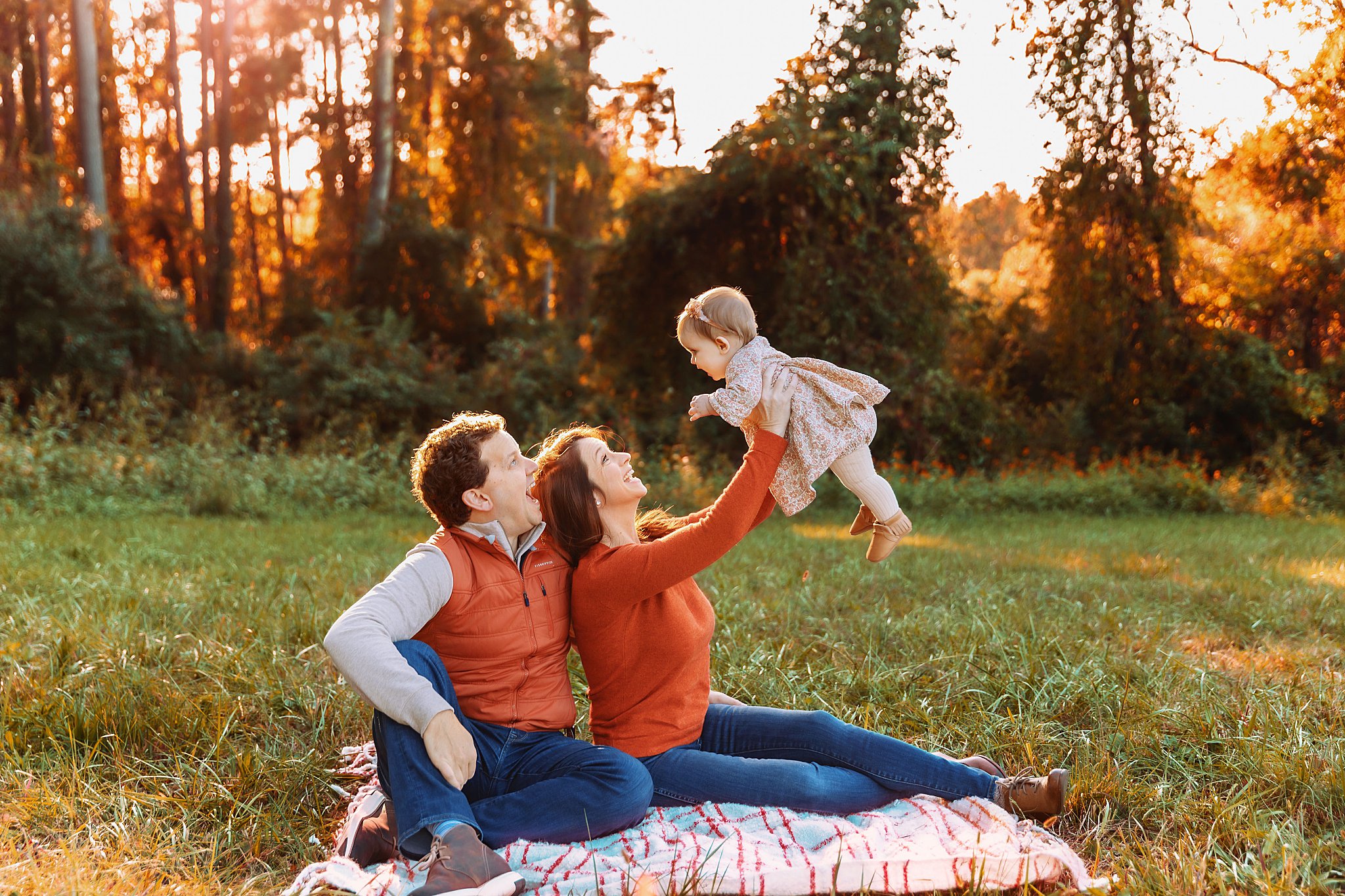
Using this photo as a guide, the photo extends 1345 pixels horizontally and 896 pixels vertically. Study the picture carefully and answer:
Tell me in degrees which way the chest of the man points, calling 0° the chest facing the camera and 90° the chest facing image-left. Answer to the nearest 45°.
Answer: approximately 315°

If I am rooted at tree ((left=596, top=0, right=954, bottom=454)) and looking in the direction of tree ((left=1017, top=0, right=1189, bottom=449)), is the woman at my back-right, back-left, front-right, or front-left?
back-right

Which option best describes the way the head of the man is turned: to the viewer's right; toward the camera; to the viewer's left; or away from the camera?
to the viewer's right

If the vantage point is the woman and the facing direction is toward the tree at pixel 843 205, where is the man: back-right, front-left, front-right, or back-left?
back-left

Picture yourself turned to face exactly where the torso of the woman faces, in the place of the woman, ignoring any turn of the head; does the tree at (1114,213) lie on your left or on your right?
on your left

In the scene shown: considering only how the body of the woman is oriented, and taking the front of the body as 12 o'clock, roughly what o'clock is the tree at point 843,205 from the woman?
The tree is roughly at 9 o'clock from the woman.

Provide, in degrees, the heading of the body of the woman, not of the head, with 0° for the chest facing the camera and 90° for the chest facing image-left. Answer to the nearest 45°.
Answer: approximately 270°
